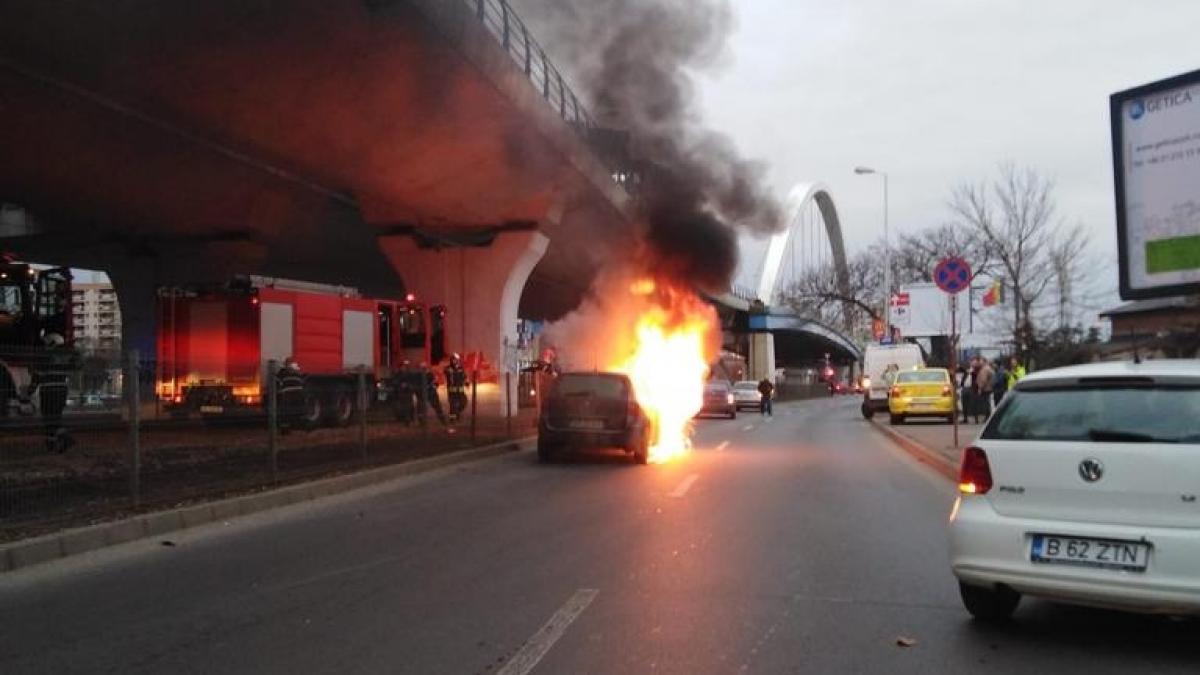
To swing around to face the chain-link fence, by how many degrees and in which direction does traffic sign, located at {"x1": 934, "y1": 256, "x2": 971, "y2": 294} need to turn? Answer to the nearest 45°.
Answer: approximately 45° to its right

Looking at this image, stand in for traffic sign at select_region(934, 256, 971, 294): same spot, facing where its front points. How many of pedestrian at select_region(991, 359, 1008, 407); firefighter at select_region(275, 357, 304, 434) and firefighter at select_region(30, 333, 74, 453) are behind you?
1

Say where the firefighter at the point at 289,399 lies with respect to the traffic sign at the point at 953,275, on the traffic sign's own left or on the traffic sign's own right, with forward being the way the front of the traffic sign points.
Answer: on the traffic sign's own right

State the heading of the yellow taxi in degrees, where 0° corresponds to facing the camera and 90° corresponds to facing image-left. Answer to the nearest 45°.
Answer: approximately 180°

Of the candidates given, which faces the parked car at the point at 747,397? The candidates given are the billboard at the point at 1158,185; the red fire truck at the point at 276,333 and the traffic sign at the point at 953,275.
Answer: the red fire truck

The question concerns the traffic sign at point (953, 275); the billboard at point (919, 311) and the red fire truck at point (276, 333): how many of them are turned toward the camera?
2

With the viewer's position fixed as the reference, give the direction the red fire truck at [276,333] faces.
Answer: facing away from the viewer and to the right of the viewer

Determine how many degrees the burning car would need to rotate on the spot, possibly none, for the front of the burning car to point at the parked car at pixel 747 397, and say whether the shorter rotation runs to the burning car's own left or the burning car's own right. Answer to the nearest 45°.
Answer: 0° — it already faces it

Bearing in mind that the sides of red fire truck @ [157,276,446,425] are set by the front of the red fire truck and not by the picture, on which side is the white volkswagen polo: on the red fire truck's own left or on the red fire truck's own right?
on the red fire truck's own right

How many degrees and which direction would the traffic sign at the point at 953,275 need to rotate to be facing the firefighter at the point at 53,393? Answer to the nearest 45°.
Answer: approximately 45° to its right

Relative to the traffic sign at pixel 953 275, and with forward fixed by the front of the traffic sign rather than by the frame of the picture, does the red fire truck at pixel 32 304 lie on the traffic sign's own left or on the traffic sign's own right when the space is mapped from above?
on the traffic sign's own right

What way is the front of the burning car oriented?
away from the camera

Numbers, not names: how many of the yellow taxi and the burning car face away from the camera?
2

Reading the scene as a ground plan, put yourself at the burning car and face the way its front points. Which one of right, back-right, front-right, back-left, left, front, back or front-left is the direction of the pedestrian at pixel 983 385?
front-right
